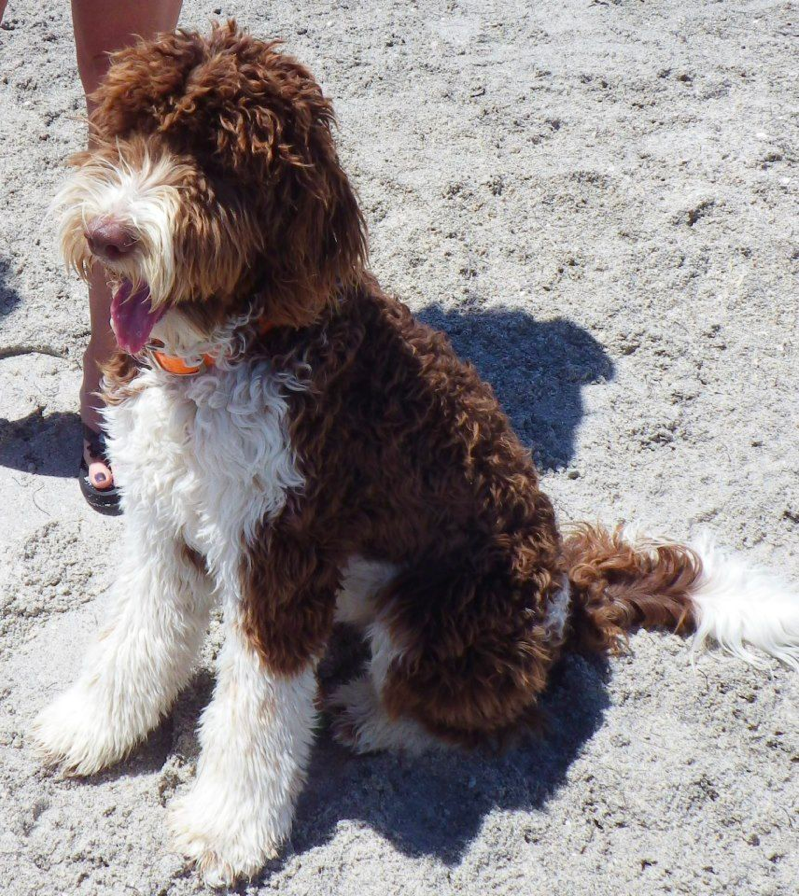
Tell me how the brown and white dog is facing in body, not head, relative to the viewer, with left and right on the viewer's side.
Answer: facing the viewer and to the left of the viewer
